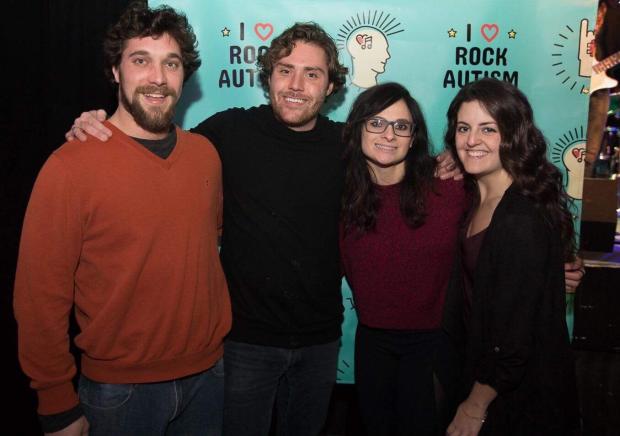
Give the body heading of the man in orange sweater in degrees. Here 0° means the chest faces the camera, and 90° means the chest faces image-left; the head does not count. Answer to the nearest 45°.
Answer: approximately 315°

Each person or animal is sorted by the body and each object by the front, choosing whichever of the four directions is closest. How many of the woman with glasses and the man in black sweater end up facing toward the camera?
2

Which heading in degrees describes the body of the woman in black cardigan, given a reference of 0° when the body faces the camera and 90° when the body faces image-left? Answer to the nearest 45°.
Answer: approximately 45°

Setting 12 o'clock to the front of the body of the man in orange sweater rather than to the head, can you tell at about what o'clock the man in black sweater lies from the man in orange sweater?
The man in black sweater is roughly at 10 o'clock from the man in orange sweater.

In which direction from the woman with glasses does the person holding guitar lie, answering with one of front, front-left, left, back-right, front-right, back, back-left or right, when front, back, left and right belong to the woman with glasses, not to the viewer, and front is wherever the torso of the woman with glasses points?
back-left

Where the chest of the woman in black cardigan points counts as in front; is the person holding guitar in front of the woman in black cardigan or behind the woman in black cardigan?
behind

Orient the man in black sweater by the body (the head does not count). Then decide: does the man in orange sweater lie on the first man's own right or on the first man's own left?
on the first man's own right
